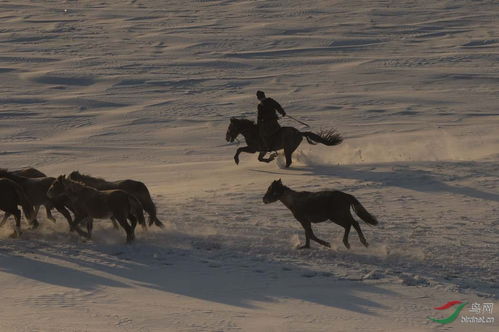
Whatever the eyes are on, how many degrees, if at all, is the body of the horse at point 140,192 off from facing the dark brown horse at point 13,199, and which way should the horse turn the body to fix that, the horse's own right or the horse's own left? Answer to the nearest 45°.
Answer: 0° — it already faces it

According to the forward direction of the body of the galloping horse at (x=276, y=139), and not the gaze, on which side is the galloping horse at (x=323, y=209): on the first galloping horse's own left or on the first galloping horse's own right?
on the first galloping horse's own left

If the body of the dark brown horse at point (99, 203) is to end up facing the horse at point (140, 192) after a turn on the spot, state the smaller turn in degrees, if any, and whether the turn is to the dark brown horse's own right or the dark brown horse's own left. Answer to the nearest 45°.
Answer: approximately 135° to the dark brown horse's own right

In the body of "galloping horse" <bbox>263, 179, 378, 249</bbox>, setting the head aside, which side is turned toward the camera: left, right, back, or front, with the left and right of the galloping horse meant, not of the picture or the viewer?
left

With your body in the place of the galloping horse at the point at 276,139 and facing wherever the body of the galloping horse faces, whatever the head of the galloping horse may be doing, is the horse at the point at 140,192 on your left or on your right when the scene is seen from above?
on your left

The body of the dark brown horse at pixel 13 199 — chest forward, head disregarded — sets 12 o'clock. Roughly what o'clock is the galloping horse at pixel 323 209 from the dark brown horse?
The galloping horse is roughly at 7 o'clock from the dark brown horse.

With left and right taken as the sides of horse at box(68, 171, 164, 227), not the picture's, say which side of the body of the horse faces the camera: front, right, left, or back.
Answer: left

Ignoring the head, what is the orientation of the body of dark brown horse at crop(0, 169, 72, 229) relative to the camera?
to the viewer's left

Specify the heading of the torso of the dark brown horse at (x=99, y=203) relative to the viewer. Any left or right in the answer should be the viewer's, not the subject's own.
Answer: facing to the left of the viewer

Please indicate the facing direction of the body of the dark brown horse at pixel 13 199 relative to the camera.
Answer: to the viewer's left

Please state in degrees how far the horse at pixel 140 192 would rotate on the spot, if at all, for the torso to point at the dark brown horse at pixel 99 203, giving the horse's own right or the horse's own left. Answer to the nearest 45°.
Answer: approximately 45° to the horse's own left
